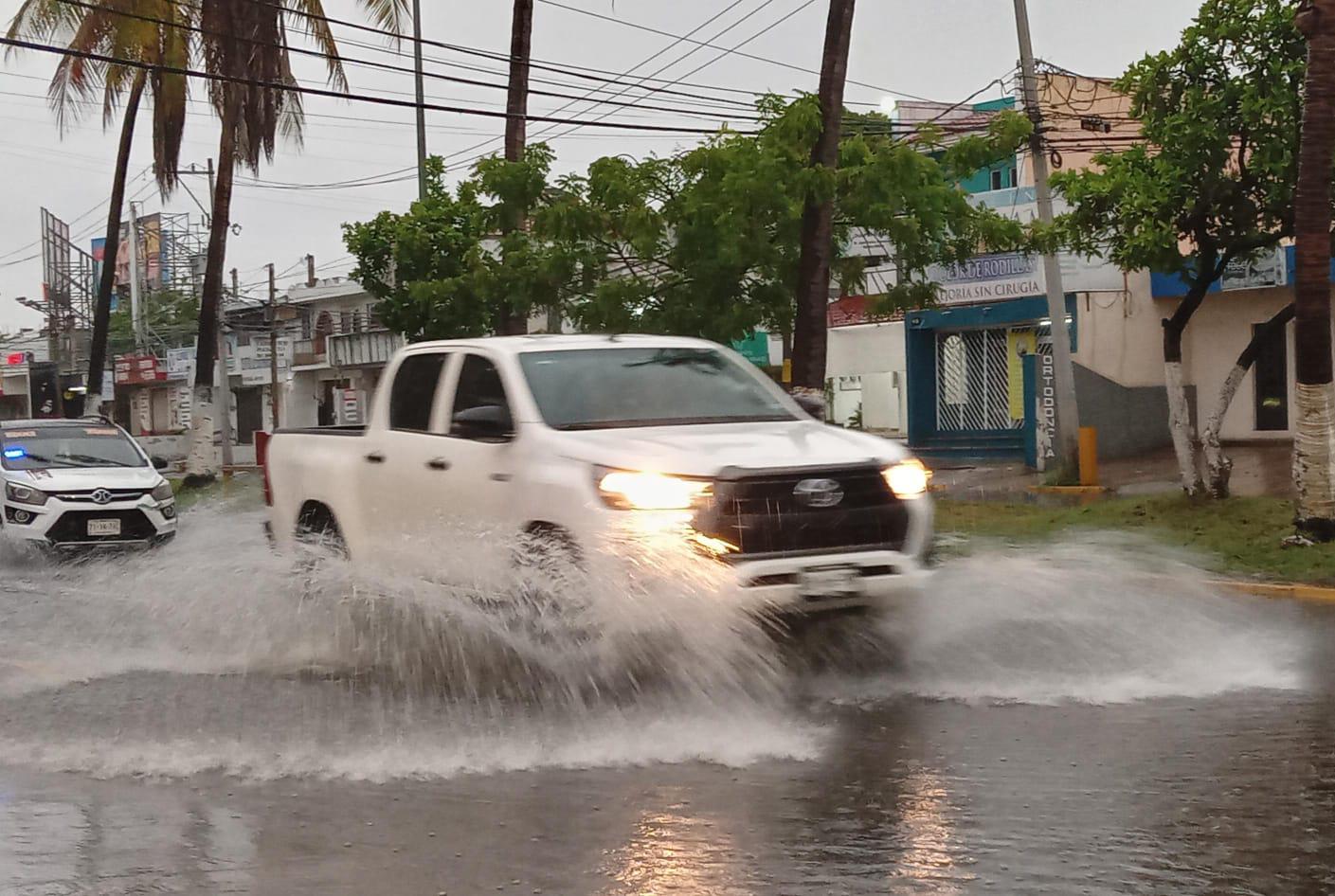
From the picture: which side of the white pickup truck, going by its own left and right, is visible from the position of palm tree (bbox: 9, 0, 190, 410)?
back

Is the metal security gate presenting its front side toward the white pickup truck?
yes

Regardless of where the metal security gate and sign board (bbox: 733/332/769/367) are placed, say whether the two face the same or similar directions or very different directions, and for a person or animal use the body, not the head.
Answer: same or similar directions

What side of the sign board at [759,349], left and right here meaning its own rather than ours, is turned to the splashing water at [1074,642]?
front

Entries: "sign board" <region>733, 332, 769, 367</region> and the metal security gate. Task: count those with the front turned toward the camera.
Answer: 2

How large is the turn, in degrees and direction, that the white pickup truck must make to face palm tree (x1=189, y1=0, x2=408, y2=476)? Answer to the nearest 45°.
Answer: approximately 135° to its left

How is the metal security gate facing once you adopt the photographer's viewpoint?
facing the viewer

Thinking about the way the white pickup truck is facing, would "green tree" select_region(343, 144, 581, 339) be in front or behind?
behind

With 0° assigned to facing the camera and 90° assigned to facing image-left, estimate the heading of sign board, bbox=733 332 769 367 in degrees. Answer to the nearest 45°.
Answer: approximately 0°

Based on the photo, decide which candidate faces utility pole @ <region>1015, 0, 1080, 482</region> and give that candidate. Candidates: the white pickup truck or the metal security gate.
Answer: the metal security gate
